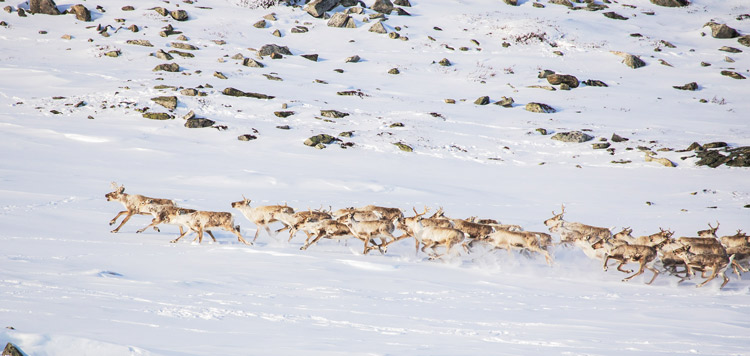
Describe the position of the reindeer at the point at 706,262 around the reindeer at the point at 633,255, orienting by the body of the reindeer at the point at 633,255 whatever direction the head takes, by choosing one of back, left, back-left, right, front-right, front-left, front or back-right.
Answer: back

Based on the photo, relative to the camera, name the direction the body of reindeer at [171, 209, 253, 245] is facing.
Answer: to the viewer's left

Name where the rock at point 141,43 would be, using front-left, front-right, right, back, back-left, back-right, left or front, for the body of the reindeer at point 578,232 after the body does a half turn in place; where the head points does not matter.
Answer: back-left

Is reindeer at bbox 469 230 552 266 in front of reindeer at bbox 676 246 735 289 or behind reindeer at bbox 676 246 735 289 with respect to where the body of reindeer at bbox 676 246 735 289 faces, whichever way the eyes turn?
in front

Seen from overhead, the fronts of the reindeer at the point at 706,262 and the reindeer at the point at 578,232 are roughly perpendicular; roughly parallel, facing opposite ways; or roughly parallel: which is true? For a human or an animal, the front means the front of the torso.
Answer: roughly parallel

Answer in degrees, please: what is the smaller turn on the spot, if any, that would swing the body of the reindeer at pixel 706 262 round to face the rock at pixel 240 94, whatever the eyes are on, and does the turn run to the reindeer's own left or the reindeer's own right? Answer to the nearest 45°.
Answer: approximately 45° to the reindeer's own right

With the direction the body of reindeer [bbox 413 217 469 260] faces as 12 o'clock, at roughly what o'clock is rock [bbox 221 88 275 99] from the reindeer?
The rock is roughly at 2 o'clock from the reindeer.

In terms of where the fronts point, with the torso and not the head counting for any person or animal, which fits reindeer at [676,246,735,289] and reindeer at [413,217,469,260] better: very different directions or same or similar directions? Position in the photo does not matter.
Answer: same or similar directions

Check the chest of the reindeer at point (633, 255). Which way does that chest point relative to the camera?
to the viewer's left

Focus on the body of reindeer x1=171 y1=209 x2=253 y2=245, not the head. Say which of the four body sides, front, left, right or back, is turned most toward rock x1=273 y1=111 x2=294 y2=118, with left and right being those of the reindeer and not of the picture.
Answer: right

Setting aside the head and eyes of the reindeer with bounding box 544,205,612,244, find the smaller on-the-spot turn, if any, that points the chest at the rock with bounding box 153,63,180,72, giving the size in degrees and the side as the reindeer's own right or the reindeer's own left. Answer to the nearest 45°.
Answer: approximately 45° to the reindeer's own right

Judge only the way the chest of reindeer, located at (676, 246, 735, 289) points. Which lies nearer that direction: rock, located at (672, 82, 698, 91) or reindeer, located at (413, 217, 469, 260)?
the reindeer

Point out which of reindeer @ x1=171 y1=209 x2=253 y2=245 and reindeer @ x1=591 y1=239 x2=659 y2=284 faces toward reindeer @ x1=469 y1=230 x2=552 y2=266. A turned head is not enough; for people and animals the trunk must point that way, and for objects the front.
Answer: reindeer @ x1=591 y1=239 x2=659 y2=284

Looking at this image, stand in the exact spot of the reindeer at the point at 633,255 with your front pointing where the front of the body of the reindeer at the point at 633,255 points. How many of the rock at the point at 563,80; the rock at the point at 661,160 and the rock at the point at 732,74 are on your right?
3

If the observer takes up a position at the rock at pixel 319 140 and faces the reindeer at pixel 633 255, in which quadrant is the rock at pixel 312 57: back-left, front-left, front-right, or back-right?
back-left

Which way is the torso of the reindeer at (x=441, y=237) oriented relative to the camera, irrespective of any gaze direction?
to the viewer's left

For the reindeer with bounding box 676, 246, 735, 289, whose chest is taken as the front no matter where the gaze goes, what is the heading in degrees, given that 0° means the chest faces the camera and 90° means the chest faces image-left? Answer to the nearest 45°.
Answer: approximately 90°

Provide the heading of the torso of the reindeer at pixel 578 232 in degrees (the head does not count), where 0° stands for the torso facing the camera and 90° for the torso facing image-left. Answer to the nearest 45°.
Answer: approximately 90°
